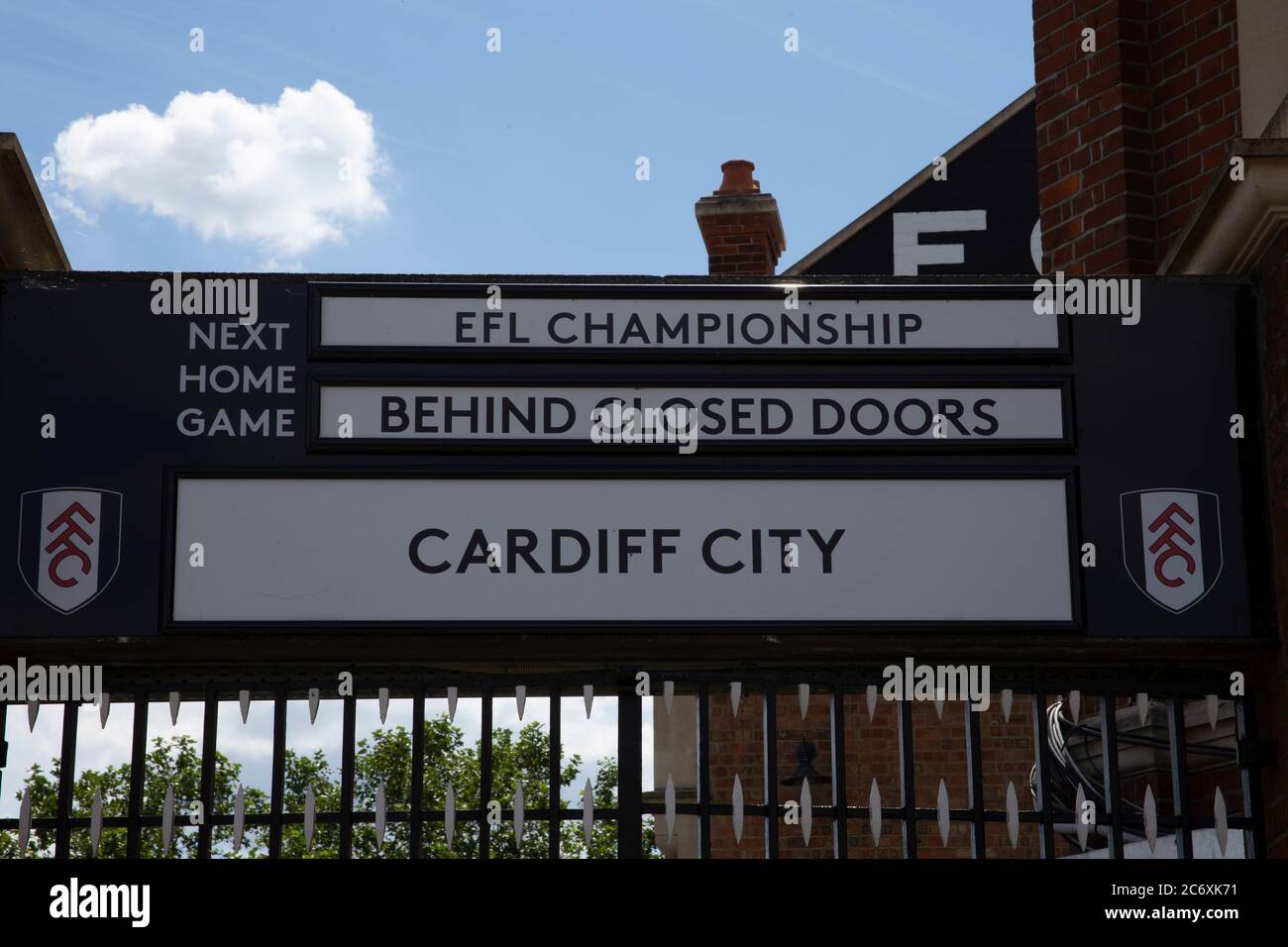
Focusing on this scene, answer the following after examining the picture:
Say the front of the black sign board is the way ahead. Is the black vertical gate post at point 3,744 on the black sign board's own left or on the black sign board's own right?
on the black sign board's own right

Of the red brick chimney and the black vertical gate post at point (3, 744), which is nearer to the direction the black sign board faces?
the black vertical gate post

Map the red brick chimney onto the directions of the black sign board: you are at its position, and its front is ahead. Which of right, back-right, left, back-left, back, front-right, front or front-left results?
back

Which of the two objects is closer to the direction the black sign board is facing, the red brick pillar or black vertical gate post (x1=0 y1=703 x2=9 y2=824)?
the black vertical gate post

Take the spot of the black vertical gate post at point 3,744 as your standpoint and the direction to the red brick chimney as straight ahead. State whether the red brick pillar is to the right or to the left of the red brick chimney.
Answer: right

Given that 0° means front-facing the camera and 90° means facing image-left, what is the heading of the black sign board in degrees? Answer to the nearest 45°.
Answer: approximately 0°

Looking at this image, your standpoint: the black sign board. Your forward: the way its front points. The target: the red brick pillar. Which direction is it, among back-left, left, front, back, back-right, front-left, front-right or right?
back-left
